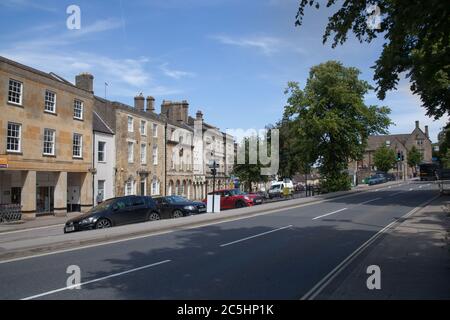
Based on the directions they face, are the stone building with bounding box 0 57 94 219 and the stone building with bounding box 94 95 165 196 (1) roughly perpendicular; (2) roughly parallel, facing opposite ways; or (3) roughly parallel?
roughly parallel

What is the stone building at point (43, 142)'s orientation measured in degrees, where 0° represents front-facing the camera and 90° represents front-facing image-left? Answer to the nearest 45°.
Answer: approximately 315°

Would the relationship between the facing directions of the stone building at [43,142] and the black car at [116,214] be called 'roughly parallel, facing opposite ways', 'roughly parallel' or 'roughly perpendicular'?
roughly perpendicular

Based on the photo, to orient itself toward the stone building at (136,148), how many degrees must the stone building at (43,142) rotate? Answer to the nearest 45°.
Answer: approximately 90° to its left

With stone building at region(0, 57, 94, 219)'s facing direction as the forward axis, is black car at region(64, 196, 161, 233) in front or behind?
in front

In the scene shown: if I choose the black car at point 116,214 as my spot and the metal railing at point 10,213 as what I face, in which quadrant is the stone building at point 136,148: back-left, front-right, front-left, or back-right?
front-right

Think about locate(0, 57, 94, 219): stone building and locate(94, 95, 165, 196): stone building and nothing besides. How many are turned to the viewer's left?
0

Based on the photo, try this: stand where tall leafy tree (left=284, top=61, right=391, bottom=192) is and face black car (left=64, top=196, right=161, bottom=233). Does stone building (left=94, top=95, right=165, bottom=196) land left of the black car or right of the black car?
right

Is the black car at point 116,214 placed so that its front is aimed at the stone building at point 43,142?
no
